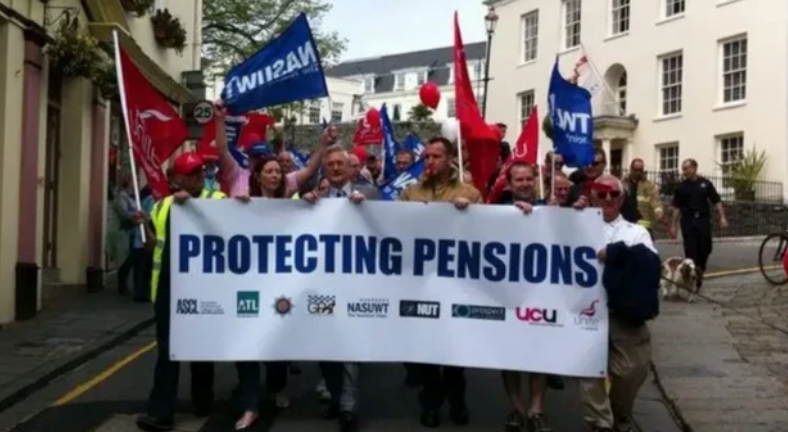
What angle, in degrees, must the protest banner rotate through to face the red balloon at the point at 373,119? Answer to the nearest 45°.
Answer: approximately 180°

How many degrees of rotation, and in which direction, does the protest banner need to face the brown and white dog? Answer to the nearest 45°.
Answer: approximately 135° to its left

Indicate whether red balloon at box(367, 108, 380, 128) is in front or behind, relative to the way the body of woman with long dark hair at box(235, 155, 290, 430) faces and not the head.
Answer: behind

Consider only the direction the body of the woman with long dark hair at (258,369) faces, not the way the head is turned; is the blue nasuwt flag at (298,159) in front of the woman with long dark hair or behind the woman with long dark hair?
behind

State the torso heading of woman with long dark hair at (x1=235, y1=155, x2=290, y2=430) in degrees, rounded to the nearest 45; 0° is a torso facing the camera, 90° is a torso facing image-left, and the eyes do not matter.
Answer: approximately 0°
